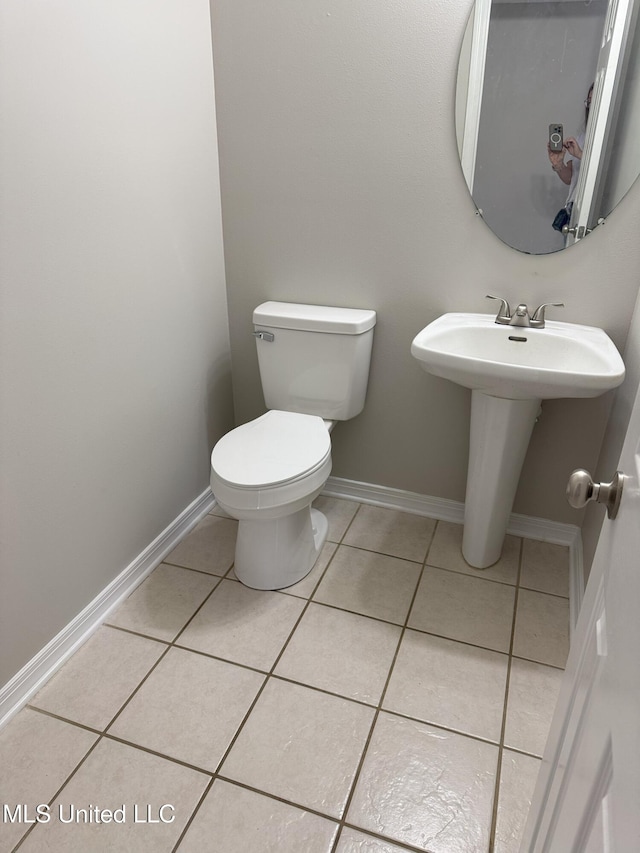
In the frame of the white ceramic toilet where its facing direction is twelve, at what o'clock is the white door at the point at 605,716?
The white door is roughly at 10 o'clock from the white ceramic toilet.

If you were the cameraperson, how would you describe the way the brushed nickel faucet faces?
facing the viewer

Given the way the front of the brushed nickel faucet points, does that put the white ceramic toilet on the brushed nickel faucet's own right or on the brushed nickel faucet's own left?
on the brushed nickel faucet's own right

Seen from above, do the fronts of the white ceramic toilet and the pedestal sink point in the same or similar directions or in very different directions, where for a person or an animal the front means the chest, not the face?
same or similar directions

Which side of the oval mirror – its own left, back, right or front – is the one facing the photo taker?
front

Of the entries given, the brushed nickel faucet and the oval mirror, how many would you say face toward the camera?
2

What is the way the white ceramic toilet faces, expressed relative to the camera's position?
facing the viewer and to the left of the viewer

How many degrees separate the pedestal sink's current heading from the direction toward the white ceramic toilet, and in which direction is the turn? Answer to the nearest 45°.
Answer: approximately 90° to its right

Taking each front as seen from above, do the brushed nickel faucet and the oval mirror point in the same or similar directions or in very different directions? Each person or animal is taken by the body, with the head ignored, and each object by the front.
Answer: same or similar directions

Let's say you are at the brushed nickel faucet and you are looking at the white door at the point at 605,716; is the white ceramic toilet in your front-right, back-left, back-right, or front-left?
front-right

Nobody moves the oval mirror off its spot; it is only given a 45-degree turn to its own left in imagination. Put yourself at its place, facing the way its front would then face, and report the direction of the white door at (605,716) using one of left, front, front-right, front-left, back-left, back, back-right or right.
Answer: front-right

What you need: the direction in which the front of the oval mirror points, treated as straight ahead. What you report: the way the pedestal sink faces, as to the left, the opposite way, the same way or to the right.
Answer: the same way
